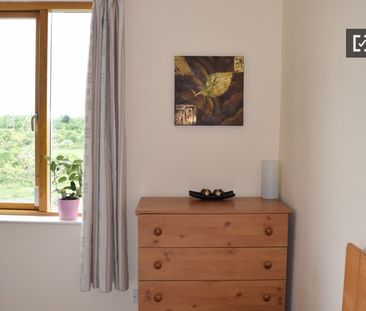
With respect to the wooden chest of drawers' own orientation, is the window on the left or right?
on its right

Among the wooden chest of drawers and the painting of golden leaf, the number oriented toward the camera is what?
2

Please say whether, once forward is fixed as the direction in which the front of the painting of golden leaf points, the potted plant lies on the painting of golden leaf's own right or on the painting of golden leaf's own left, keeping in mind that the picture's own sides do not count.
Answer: on the painting of golden leaf's own right

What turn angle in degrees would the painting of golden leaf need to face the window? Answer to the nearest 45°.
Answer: approximately 90° to its right

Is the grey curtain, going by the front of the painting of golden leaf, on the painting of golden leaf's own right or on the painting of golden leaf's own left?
on the painting of golden leaf's own right

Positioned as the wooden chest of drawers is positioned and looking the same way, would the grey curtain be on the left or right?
on its right

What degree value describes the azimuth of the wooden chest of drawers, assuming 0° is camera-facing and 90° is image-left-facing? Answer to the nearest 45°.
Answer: approximately 0°
